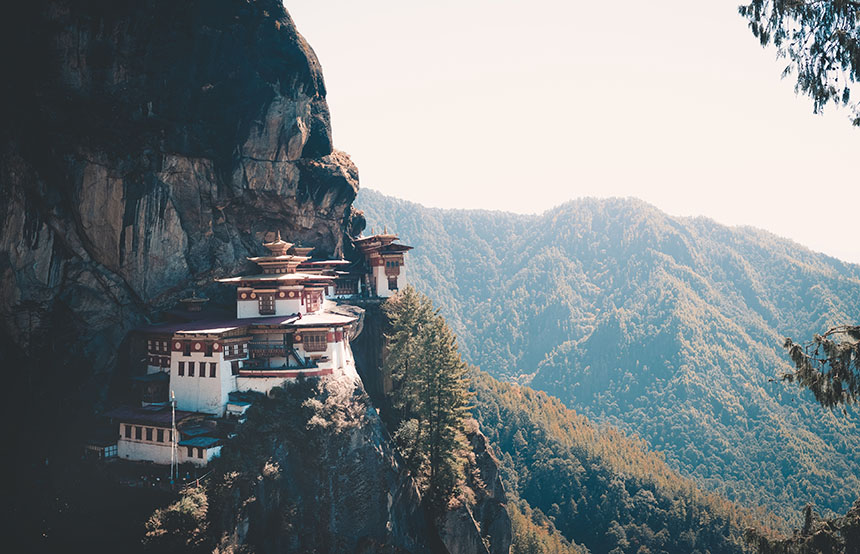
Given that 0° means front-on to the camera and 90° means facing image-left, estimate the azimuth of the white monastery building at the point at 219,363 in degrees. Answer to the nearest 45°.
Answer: approximately 315°

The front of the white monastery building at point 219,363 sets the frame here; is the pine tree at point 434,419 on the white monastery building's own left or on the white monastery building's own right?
on the white monastery building's own left
